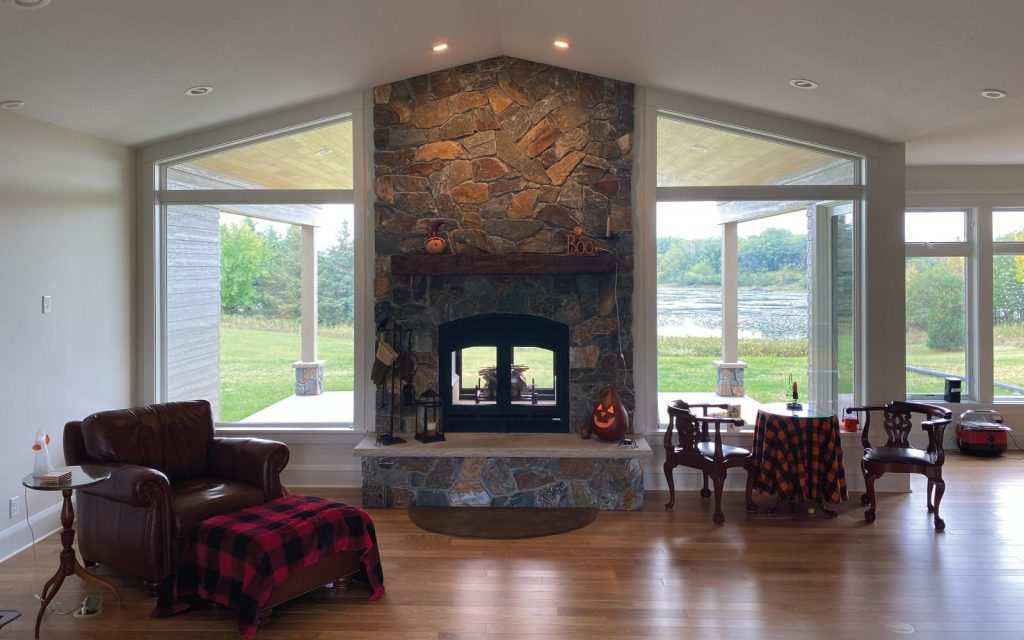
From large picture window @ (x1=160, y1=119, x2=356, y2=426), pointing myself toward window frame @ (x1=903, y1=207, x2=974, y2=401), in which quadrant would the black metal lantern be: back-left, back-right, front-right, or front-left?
front-right

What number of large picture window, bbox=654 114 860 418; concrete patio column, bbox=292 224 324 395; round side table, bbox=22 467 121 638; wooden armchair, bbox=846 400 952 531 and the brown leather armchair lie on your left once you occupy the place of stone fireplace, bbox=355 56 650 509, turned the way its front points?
2

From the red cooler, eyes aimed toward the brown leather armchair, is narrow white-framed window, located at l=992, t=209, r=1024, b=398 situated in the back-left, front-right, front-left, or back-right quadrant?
back-right

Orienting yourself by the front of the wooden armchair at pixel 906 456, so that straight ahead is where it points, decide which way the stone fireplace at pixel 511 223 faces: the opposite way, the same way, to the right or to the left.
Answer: to the left

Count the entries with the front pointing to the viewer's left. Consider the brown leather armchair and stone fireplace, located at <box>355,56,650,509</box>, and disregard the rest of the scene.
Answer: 0

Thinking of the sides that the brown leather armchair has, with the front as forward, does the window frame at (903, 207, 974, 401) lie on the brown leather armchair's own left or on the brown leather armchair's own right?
on the brown leather armchair's own left

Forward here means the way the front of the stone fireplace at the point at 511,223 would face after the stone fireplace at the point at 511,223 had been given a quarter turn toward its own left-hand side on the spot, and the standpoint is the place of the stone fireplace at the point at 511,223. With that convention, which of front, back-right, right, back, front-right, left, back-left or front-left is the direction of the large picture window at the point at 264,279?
back

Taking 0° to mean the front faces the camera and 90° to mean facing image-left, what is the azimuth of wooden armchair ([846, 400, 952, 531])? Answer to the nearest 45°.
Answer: approximately 45°

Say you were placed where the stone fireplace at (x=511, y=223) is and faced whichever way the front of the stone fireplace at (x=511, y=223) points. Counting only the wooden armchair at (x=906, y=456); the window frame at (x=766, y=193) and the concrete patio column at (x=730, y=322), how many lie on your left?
3

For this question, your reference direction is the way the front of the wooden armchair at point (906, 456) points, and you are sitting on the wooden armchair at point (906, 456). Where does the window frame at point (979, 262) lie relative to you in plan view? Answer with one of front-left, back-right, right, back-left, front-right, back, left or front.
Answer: back-right

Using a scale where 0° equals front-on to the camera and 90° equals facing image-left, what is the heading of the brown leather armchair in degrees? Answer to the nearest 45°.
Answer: approximately 315°

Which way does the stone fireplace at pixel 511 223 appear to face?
toward the camera

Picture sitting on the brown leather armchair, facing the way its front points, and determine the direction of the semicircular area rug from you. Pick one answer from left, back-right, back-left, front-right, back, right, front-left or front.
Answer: front-left

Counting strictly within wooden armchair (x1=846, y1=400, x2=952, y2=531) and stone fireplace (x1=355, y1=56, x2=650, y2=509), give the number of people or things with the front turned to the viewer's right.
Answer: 0
